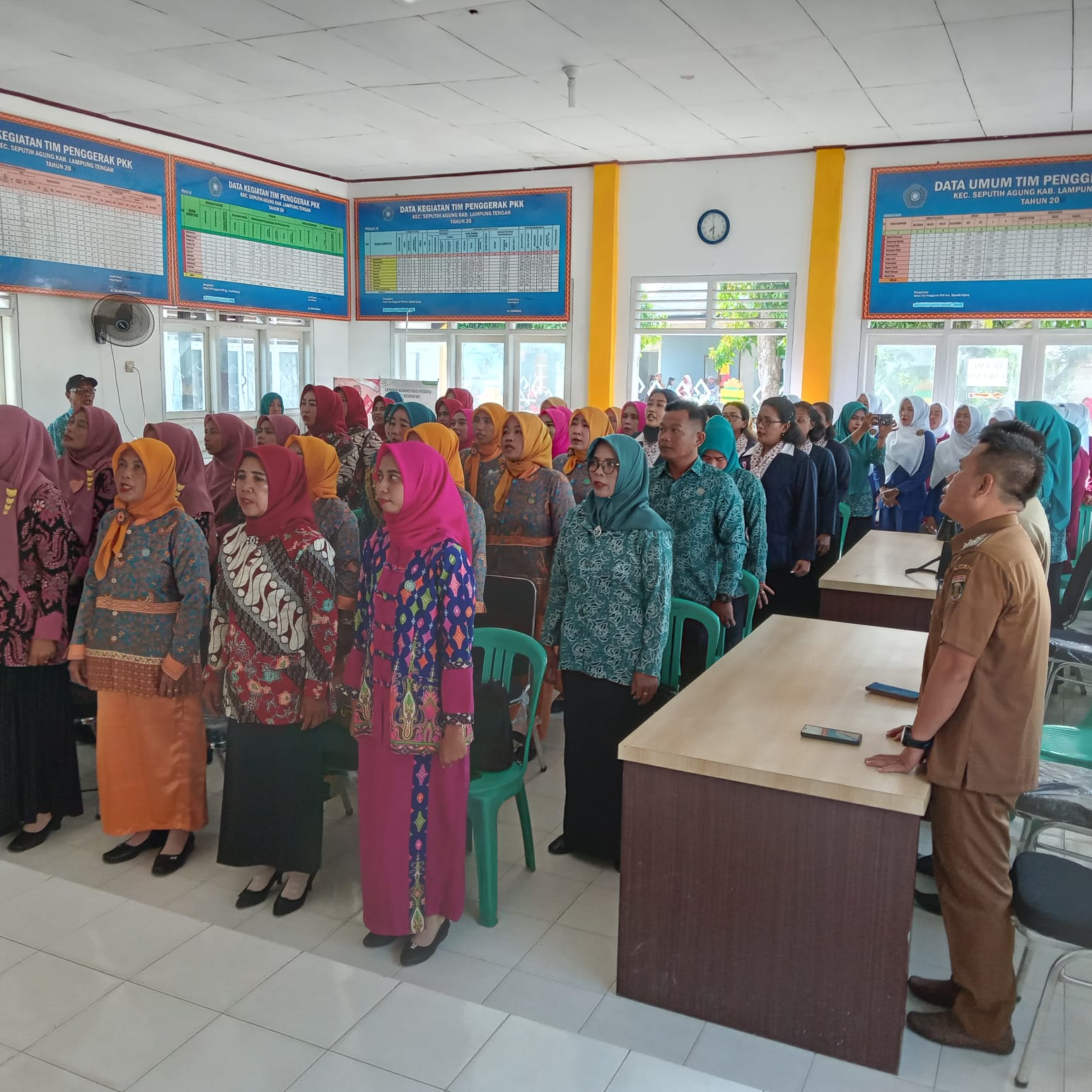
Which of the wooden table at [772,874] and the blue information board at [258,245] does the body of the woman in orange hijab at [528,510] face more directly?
the wooden table

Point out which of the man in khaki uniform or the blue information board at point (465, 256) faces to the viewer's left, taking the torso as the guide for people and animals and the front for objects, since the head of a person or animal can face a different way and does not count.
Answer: the man in khaki uniform

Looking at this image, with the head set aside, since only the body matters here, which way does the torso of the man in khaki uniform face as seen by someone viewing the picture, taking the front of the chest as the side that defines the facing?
to the viewer's left

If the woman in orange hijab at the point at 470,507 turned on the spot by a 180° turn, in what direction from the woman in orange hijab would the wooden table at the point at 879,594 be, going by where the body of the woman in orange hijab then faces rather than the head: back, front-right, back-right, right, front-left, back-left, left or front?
front-right

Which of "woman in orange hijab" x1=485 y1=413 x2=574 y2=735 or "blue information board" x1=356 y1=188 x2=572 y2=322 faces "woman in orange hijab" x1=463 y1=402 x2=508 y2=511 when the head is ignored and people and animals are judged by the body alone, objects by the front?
the blue information board

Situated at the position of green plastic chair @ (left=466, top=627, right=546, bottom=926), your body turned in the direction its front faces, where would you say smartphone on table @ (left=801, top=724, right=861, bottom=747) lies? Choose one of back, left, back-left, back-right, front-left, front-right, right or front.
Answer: left

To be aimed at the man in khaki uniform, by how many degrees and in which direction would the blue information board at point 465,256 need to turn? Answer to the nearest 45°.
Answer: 0° — it already faces them

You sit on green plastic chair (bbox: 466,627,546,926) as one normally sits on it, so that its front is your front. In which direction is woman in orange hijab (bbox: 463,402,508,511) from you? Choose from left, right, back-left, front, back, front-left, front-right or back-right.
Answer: back-right
